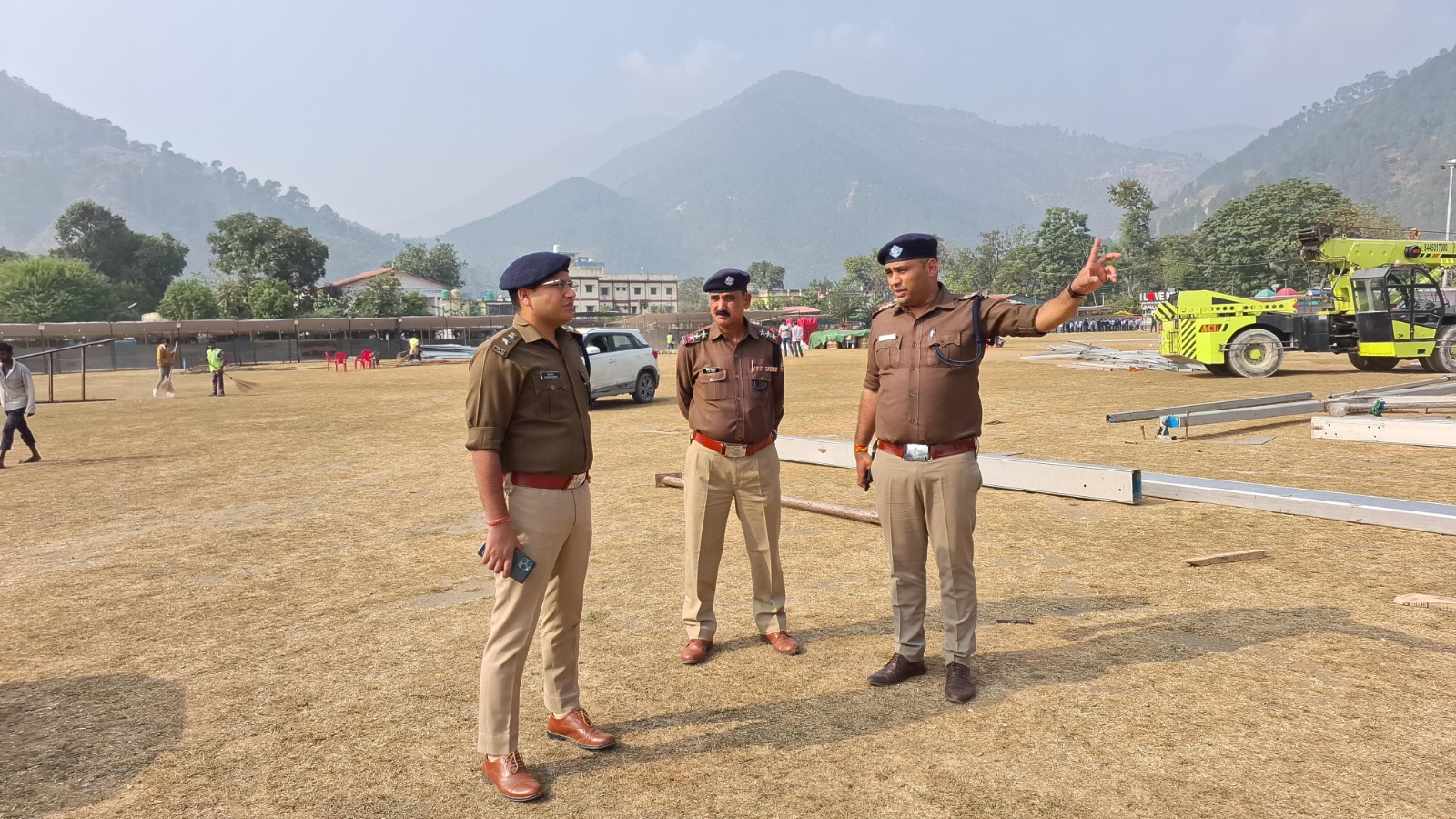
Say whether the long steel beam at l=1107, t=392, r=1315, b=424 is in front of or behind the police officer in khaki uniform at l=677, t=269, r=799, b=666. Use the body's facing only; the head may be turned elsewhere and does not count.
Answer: behind

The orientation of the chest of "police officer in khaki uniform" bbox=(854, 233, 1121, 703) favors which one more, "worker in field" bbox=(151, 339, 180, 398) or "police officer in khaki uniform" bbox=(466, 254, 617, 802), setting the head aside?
the police officer in khaki uniform

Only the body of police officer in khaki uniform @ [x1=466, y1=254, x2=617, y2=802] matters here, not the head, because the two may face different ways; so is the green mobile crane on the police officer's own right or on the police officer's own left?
on the police officer's own left

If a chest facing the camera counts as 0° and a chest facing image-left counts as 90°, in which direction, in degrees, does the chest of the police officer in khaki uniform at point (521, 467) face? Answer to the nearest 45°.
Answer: approximately 315°

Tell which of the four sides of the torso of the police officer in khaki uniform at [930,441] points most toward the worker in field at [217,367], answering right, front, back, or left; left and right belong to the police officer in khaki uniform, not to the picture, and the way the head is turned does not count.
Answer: right

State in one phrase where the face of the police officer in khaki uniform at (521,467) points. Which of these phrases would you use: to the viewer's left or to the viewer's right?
to the viewer's right

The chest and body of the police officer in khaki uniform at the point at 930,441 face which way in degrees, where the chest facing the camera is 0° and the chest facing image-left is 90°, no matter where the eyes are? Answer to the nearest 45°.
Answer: approximately 45°

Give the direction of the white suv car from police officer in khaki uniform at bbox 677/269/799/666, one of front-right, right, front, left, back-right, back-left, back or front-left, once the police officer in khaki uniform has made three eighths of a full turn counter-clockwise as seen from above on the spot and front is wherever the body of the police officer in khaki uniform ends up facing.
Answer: front-left

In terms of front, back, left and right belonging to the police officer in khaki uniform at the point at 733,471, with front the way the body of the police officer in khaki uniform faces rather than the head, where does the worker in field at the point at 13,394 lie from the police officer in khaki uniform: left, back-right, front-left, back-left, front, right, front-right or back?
back-right
